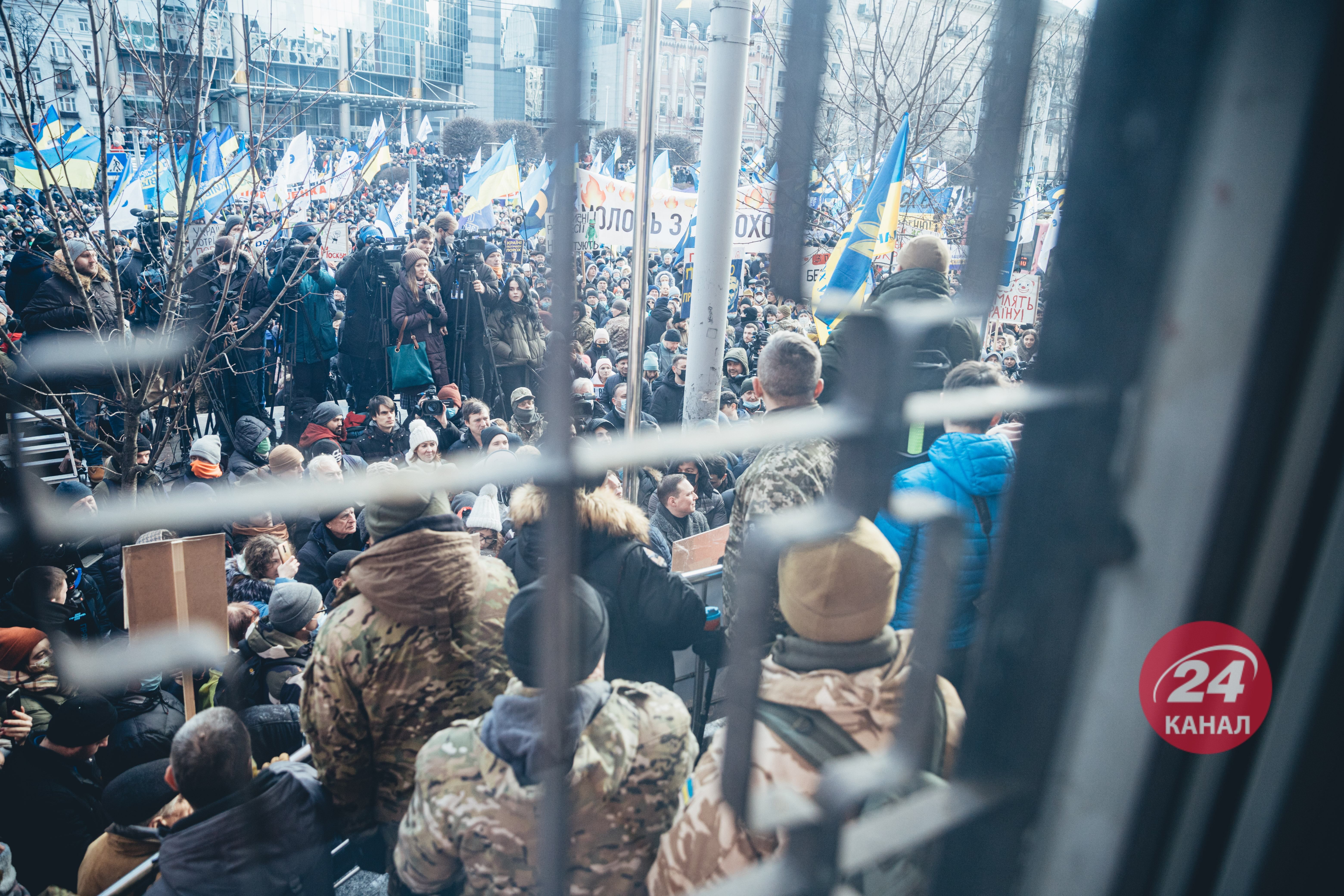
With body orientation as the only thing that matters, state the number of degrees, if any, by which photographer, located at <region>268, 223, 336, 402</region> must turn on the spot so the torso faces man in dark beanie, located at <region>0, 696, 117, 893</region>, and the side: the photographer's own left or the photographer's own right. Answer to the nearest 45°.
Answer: approximately 45° to the photographer's own right

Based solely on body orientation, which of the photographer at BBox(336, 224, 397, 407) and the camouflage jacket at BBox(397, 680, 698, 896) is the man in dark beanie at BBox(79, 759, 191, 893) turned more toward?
the photographer

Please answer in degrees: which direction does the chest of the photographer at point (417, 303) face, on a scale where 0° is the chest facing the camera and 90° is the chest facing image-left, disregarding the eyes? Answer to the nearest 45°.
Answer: approximately 315°

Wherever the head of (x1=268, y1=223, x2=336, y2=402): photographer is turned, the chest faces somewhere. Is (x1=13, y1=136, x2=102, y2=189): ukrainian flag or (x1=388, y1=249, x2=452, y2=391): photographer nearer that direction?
the photographer

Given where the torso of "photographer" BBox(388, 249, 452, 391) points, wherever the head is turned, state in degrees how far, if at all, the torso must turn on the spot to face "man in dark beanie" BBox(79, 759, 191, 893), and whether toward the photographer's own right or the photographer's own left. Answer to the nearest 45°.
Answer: approximately 45° to the photographer's own right

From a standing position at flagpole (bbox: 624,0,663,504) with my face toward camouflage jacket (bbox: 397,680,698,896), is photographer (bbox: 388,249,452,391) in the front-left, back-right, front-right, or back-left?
back-right

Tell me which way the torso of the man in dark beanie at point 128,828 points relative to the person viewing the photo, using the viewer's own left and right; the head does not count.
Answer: facing away from the viewer and to the right of the viewer

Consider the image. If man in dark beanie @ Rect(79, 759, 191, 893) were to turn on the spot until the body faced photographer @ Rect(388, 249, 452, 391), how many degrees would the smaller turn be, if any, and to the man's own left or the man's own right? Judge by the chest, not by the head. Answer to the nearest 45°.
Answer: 0° — they already face them
